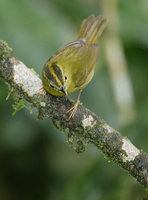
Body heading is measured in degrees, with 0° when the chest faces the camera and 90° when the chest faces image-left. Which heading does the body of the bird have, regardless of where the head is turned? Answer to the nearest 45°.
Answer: approximately 45°
